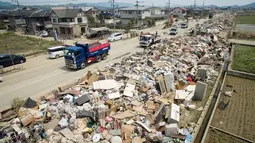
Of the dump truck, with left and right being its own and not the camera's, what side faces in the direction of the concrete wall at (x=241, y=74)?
left

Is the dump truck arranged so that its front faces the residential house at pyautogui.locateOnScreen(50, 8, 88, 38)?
no

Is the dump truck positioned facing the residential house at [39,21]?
no

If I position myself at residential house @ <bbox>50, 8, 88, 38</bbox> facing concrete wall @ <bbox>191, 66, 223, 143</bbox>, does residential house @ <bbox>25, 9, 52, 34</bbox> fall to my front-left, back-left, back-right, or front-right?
back-right

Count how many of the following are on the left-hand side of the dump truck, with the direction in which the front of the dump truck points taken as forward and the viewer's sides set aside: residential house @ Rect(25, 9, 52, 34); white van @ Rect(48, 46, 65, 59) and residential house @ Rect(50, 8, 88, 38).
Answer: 0

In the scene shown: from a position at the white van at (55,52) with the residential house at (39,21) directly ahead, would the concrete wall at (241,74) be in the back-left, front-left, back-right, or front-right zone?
back-right

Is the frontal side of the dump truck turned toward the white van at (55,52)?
no

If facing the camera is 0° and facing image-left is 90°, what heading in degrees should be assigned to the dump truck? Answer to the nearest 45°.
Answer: approximately 45°
